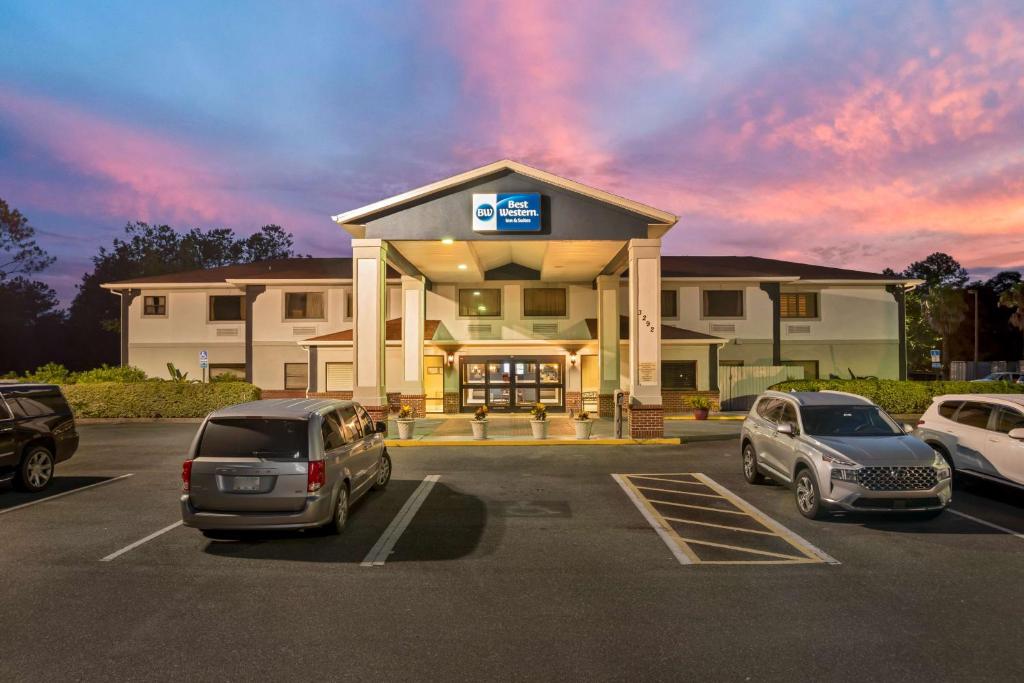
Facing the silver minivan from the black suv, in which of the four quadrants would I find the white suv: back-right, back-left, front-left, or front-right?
front-left

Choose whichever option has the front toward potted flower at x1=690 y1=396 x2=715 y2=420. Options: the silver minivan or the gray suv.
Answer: the silver minivan

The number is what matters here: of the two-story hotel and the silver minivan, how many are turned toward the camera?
1

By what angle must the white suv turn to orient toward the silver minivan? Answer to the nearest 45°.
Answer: approximately 90° to its right

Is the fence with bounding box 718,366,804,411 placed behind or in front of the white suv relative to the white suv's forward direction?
behind

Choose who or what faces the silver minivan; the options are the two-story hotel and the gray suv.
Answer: the two-story hotel

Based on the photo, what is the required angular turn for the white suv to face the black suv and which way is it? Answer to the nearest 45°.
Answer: approximately 90° to its right

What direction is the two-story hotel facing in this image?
toward the camera

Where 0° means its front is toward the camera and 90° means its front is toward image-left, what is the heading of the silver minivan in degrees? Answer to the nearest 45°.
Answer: approximately 225°

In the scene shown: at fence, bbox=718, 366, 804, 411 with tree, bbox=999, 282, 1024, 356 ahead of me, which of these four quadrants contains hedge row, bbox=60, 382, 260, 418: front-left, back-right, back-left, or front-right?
back-left

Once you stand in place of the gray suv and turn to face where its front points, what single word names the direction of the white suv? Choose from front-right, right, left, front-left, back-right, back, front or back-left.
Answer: left

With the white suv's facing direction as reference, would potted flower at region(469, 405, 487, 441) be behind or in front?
behind

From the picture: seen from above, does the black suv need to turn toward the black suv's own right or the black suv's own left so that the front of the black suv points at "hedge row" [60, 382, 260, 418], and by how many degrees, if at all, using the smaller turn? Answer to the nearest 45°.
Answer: approximately 135° to the black suv's own right

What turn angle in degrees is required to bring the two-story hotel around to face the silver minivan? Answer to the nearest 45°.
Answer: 0° — it already faces it

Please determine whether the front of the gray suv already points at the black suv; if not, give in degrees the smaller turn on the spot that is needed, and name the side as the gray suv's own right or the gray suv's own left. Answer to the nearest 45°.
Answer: approximately 135° to the gray suv's own right

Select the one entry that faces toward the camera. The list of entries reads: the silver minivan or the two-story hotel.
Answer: the two-story hotel

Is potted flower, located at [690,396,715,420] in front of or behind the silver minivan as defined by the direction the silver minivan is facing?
in front

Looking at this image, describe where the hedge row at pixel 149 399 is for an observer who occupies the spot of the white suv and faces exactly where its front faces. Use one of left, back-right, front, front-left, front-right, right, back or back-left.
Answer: back-right
